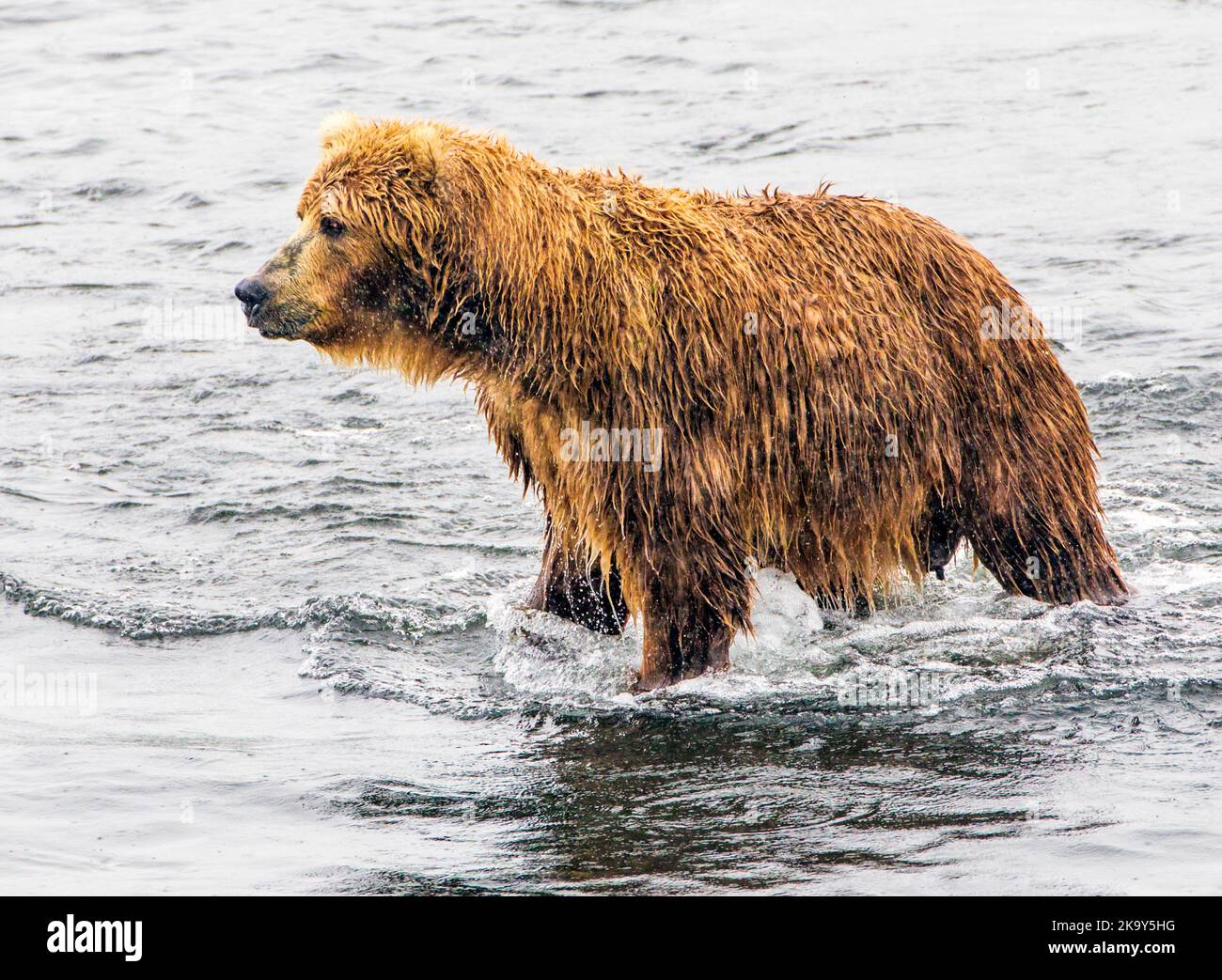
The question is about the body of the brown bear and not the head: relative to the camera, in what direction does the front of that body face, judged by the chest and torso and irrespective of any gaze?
to the viewer's left
